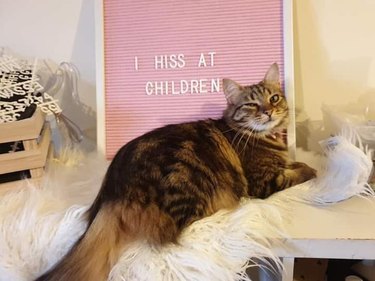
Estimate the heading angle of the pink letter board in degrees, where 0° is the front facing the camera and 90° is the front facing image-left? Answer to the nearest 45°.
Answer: approximately 0°

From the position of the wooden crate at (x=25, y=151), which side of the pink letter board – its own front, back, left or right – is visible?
right
